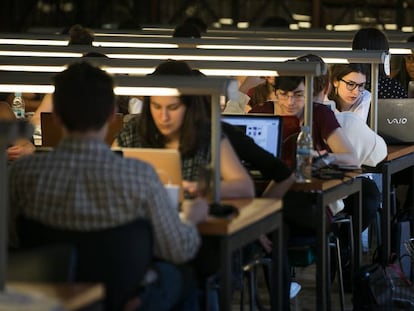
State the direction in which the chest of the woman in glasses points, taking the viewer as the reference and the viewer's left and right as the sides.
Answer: facing the viewer and to the right of the viewer

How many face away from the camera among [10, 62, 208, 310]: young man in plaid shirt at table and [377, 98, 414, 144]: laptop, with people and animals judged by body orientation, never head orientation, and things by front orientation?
2

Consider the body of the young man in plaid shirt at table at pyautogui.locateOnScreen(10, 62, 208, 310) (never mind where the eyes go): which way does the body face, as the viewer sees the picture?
away from the camera

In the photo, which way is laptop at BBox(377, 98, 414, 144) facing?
away from the camera

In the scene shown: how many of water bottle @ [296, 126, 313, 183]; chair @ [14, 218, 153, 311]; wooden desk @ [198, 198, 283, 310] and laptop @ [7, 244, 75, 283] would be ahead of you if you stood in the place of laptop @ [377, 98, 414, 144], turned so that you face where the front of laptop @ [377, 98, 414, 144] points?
0

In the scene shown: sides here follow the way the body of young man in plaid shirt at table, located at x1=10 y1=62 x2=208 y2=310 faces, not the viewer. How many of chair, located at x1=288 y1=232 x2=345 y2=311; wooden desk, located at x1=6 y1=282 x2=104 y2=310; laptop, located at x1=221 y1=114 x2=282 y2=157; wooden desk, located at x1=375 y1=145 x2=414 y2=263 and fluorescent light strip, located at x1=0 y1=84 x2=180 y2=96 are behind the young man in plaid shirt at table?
1

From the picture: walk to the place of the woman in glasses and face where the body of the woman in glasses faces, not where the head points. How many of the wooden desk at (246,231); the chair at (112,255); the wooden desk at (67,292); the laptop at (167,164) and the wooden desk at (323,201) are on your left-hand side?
0

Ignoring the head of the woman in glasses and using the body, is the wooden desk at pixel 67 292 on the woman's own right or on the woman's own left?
on the woman's own right

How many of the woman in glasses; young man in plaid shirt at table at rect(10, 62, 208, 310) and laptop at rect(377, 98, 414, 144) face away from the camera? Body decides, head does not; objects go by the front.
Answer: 2

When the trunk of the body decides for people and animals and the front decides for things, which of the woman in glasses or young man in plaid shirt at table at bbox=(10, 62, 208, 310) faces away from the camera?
the young man in plaid shirt at table

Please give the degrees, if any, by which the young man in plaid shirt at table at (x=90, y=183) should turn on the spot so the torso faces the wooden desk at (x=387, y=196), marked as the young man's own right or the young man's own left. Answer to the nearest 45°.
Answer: approximately 45° to the young man's own right

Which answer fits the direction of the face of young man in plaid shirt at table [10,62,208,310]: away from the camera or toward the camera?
away from the camera

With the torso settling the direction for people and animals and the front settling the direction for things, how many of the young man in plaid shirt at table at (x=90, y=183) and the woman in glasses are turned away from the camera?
1

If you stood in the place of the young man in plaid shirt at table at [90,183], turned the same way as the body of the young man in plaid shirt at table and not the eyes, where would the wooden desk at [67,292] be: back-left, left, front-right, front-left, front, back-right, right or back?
back

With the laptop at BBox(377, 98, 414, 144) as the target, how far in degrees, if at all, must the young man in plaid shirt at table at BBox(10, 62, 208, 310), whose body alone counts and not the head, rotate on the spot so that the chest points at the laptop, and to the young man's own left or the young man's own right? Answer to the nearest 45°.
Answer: approximately 45° to the young man's own right
